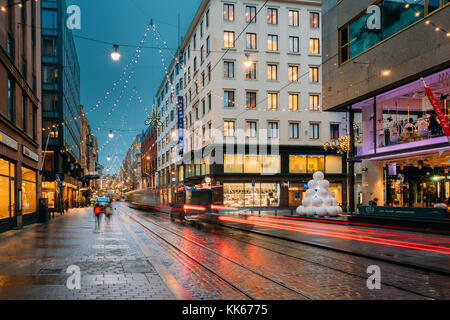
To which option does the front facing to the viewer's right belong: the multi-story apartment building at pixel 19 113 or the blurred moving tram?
the multi-story apartment building

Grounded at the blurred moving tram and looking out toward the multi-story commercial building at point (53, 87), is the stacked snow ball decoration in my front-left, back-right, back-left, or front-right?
back-right

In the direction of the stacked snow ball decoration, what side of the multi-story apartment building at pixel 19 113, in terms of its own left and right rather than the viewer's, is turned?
front

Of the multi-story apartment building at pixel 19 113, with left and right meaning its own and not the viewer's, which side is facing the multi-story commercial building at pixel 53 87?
left

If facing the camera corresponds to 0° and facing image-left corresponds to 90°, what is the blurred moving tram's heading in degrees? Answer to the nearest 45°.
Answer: approximately 135°

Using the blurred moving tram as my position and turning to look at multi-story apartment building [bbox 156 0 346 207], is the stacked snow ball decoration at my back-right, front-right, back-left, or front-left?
front-right

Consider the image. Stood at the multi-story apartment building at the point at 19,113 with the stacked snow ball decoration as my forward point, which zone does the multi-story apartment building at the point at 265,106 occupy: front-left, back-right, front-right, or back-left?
front-left

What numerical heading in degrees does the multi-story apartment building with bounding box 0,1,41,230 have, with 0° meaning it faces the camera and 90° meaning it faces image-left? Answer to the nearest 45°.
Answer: approximately 270°

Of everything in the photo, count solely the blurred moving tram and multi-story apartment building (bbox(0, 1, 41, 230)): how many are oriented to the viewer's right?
1

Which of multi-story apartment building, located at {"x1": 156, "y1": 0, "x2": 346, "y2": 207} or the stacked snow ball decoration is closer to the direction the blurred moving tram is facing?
the multi-story apartment building
